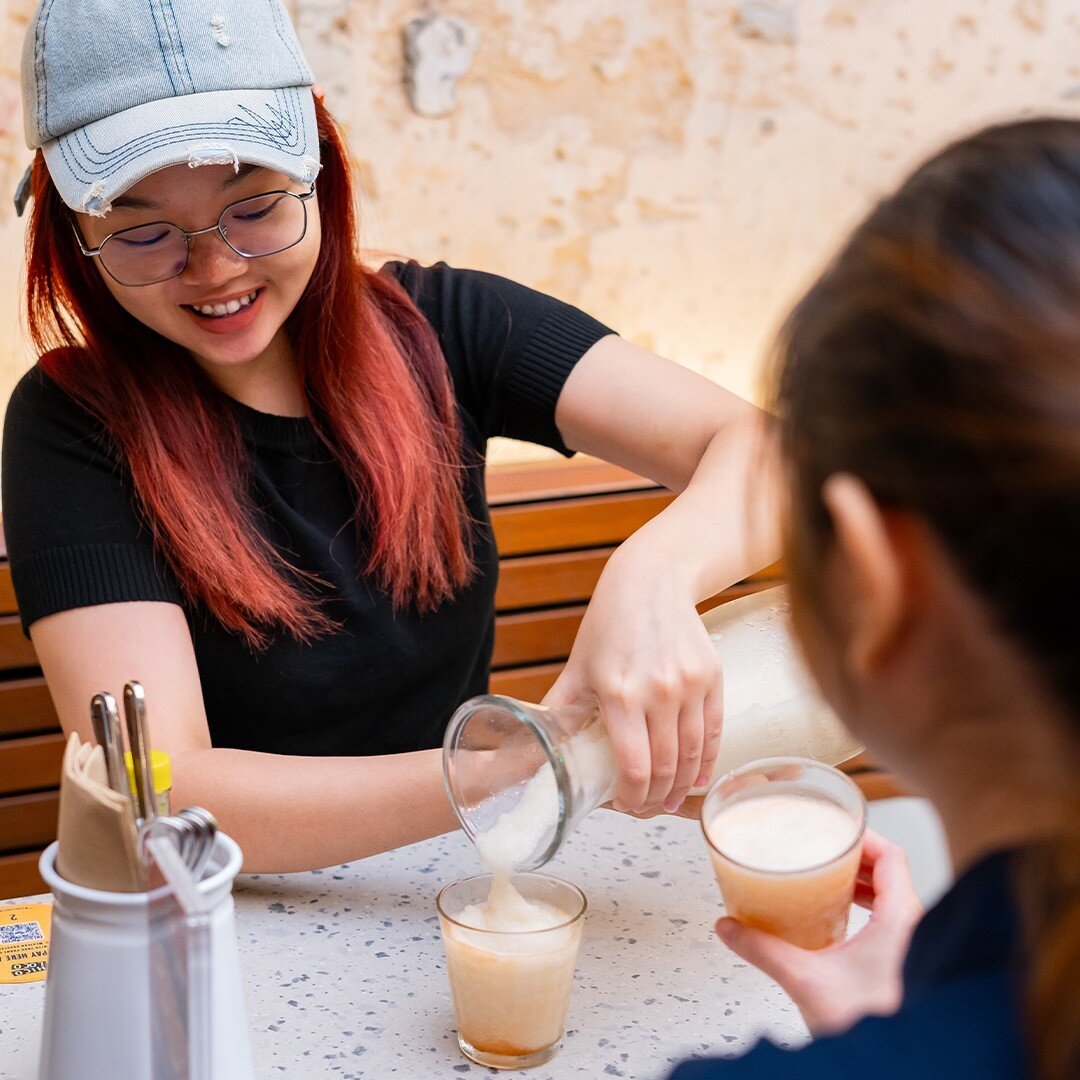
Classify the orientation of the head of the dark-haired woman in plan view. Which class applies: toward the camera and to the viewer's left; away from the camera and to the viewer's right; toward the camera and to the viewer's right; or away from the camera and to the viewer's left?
away from the camera and to the viewer's left

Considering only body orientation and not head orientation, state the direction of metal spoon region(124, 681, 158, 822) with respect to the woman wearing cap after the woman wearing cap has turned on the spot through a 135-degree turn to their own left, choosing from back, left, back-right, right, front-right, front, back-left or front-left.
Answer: back-right

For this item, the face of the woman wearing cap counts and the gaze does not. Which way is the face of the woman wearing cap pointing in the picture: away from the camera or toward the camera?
toward the camera

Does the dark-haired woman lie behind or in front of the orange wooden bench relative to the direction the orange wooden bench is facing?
in front

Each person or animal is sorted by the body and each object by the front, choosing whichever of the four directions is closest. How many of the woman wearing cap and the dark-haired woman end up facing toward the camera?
1

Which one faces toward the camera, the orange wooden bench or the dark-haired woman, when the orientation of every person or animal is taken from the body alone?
the orange wooden bench

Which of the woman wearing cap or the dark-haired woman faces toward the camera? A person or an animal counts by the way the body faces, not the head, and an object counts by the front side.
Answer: the woman wearing cap

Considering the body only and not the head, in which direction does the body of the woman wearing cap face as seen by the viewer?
toward the camera

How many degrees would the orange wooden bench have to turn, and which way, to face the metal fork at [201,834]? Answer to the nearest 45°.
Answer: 0° — it already faces it

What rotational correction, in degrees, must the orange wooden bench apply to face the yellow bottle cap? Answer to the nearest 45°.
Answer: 0° — it already faces it

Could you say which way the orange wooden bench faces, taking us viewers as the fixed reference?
facing the viewer

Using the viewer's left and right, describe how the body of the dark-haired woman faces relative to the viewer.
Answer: facing away from the viewer and to the left of the viewer

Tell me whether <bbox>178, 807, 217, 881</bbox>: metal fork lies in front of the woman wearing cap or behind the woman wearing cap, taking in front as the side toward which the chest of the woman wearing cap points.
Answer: in front

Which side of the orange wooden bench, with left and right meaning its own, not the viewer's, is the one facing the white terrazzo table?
front
